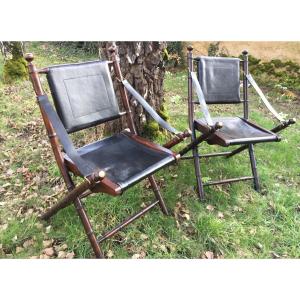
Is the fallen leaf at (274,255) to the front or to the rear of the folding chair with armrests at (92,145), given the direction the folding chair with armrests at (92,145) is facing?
to the front

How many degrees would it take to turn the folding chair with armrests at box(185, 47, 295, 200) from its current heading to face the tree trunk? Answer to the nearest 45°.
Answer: approximately 135° to its right

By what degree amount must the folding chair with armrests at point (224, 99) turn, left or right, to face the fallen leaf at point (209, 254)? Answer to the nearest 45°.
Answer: approximately 45° to its right

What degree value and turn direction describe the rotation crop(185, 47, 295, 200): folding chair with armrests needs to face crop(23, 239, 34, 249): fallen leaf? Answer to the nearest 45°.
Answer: approximately 90° to its right

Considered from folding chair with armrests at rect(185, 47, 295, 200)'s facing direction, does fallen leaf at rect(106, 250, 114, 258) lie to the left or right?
on its right

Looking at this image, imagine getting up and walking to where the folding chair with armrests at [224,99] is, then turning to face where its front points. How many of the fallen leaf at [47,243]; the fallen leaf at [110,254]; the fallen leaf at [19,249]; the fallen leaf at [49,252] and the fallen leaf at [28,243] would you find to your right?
5

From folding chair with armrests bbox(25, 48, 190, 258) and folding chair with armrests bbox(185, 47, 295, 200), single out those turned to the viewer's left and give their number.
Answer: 0

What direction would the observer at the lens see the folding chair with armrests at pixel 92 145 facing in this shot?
facing the viewer and to the right of the viewer

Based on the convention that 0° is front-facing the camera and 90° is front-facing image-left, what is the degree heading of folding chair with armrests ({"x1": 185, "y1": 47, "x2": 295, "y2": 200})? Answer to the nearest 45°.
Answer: approximately 315°

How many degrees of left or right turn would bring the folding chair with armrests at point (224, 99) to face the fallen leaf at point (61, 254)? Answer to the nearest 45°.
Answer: approximately 90° to its right
